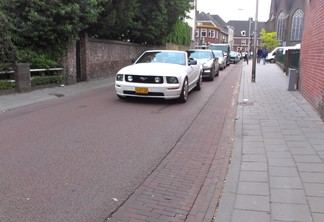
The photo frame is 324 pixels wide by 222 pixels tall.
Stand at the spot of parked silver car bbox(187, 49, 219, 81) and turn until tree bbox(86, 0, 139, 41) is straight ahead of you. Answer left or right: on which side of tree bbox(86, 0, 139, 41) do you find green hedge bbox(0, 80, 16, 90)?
left

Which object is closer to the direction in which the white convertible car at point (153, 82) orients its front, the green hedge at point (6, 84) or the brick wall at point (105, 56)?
the green hedge

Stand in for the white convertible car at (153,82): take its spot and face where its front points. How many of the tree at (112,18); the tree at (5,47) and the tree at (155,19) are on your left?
0

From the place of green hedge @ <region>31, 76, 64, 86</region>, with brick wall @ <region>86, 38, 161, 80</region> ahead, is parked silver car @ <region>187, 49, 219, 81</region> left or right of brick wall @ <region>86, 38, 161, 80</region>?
right

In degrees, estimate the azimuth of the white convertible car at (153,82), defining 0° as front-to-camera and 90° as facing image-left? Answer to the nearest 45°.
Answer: approximately 45°

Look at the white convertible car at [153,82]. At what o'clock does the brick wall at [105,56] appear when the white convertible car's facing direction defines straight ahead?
The brick wall is roughly at 4 o'clock from the white convertible car.

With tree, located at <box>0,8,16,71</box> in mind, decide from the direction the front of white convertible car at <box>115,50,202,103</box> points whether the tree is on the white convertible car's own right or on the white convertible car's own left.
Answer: on the white convertible car's own right

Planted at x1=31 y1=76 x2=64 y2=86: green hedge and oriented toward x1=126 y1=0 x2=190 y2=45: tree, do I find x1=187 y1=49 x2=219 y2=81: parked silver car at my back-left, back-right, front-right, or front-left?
front-right

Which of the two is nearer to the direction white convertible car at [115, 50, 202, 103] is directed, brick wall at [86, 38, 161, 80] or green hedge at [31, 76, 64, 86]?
the green hedge

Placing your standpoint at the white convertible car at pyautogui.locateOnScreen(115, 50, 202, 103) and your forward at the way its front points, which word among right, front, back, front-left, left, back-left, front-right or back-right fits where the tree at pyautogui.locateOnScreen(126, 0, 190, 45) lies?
back-right

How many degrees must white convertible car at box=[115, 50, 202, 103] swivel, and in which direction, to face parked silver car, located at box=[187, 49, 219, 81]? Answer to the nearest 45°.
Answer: approximately 135° to its right

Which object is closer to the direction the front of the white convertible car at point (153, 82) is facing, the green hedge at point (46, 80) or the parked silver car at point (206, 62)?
the green hedge

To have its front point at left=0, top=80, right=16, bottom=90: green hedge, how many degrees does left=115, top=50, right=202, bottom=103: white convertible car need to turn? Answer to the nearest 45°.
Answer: approximately 45° to its right

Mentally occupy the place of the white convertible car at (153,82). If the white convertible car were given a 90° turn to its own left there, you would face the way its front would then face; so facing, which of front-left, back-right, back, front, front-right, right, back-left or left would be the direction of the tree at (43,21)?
back

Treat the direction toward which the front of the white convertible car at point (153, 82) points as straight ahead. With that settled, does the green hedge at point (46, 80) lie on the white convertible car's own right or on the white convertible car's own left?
on the white convertible car's own right
